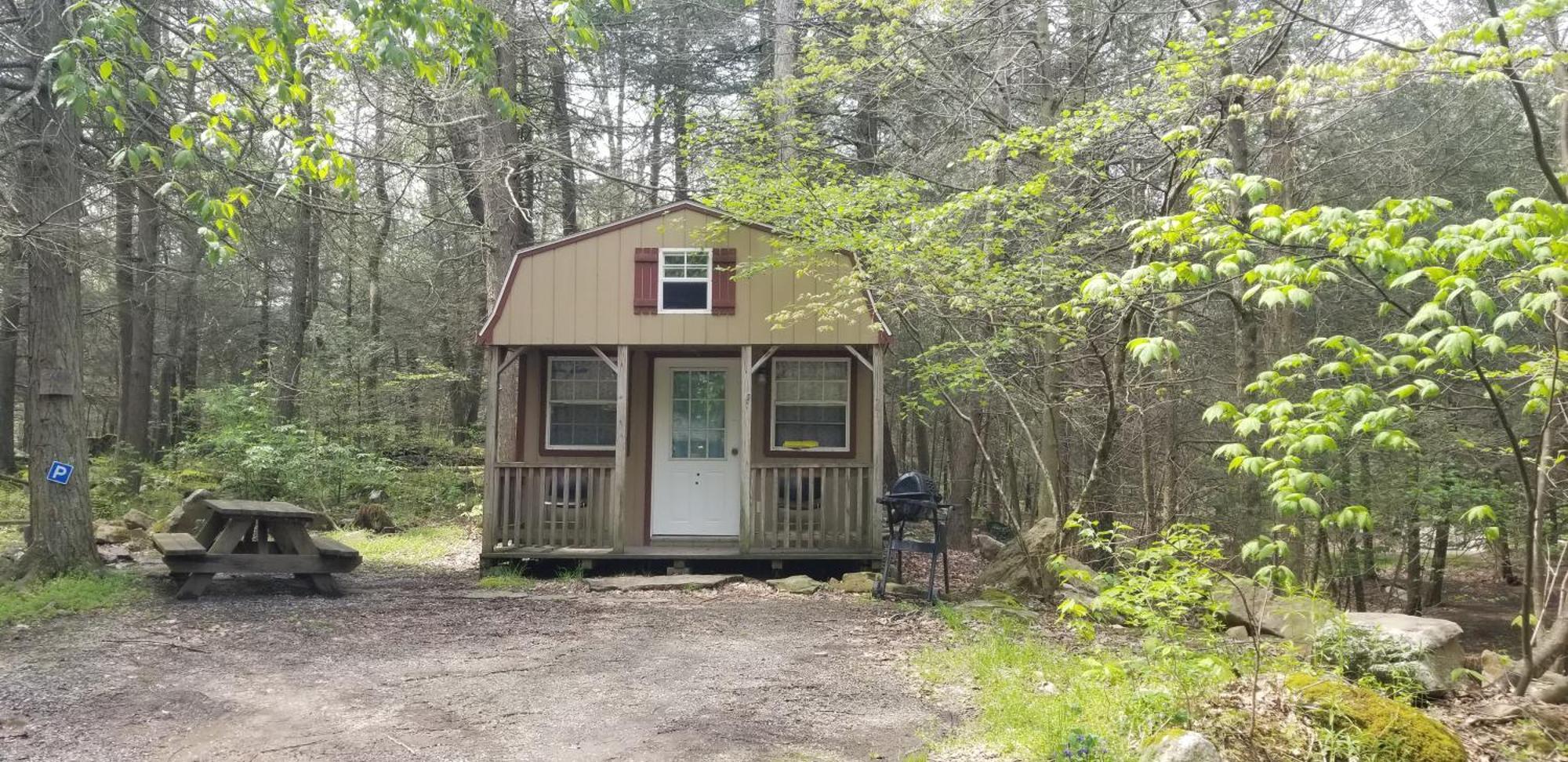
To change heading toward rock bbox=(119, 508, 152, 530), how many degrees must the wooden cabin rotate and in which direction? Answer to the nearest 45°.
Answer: approximately 135° to its right

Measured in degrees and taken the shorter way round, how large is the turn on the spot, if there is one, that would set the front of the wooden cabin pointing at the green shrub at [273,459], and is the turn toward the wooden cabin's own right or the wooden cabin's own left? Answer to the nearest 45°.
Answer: approximately 135° to the wooden cabin's own right

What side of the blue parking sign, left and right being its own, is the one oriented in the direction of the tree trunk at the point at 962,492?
left

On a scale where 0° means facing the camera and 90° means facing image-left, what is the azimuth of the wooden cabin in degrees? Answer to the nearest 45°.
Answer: approximately 0°

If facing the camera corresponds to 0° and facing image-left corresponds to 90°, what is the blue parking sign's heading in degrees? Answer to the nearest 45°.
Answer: approximately 0°

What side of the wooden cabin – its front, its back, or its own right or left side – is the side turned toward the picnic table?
right

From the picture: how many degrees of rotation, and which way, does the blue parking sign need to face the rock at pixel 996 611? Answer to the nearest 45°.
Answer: approximately 45° to its left

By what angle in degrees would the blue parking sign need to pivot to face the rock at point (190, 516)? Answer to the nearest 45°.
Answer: approximately 180°

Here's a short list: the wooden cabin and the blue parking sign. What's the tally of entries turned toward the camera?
2

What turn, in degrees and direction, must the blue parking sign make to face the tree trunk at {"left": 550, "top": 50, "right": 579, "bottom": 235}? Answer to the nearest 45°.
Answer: approximately 135° to its left
